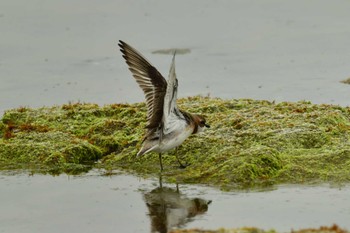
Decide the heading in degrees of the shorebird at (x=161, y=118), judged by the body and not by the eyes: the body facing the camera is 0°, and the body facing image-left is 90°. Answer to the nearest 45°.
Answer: approximately 270°
